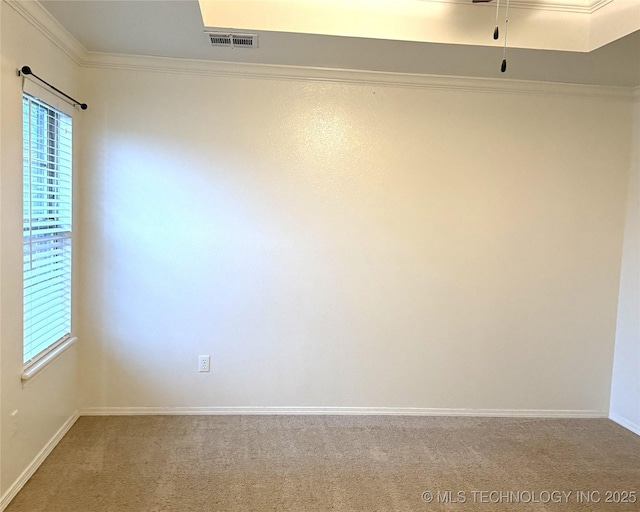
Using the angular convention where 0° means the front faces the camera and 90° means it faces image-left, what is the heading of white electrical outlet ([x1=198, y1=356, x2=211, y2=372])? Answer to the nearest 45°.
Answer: approximately 0°

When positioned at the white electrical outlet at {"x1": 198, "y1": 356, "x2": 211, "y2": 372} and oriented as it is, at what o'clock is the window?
The window is roughly at 2 o'clock from the white electrical outlet.

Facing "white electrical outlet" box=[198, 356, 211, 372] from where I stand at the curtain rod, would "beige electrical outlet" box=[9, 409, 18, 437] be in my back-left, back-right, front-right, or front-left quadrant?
back-right

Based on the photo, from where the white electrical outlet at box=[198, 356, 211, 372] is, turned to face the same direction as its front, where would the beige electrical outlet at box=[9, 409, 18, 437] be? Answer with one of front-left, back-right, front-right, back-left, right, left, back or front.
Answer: front-right
